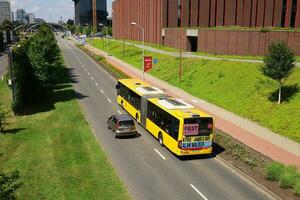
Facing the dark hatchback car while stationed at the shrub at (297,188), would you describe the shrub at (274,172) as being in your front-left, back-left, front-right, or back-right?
front-right

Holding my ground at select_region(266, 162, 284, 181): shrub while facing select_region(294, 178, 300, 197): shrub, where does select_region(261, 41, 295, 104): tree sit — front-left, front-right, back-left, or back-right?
back-left

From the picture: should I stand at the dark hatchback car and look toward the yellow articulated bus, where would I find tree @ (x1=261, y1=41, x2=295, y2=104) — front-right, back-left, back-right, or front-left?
front-left

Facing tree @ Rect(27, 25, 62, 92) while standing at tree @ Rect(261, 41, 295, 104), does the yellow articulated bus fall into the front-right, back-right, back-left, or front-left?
front-left

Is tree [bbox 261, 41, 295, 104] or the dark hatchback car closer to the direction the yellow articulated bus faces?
the dark hatchback car
